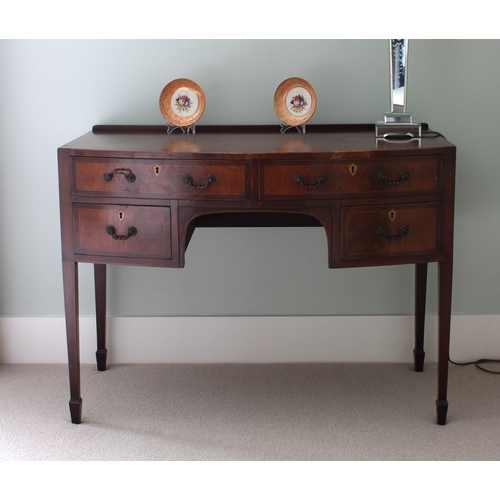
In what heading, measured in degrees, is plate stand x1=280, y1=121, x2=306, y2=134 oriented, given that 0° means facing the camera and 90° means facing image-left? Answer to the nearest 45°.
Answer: approximately 0°

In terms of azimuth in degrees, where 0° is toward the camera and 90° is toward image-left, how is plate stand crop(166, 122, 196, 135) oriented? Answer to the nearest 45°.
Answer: approximately 0°
